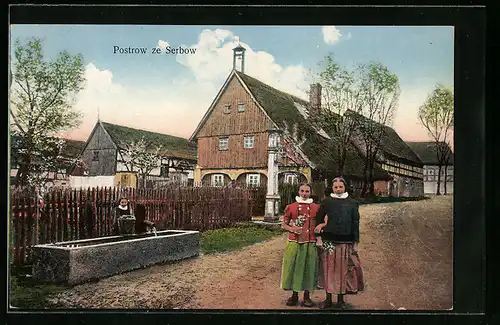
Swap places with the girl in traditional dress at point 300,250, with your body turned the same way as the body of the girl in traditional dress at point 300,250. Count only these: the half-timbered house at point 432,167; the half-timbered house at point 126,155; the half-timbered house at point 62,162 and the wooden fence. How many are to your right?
3

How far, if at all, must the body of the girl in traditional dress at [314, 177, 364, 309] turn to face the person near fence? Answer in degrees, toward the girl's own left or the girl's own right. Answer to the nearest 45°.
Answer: approximately 90° to the girl's own right

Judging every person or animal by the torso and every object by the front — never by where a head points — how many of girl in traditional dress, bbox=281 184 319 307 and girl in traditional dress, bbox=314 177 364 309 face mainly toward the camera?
2

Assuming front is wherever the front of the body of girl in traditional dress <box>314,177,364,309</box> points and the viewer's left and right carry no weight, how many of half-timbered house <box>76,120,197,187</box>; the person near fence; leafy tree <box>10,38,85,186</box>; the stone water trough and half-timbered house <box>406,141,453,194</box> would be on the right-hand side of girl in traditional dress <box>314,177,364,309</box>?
4

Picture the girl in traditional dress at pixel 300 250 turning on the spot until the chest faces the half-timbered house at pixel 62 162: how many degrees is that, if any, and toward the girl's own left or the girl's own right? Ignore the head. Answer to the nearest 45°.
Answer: approximately 90° to the girl's own right

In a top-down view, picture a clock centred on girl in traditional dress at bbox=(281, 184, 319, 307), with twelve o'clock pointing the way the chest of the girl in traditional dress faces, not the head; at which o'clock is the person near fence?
The person near fence is roughly at 5 o'clock from the girl in traditional dress.

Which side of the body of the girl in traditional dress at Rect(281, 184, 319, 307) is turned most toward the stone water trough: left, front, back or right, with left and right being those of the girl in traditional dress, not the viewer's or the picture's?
right
